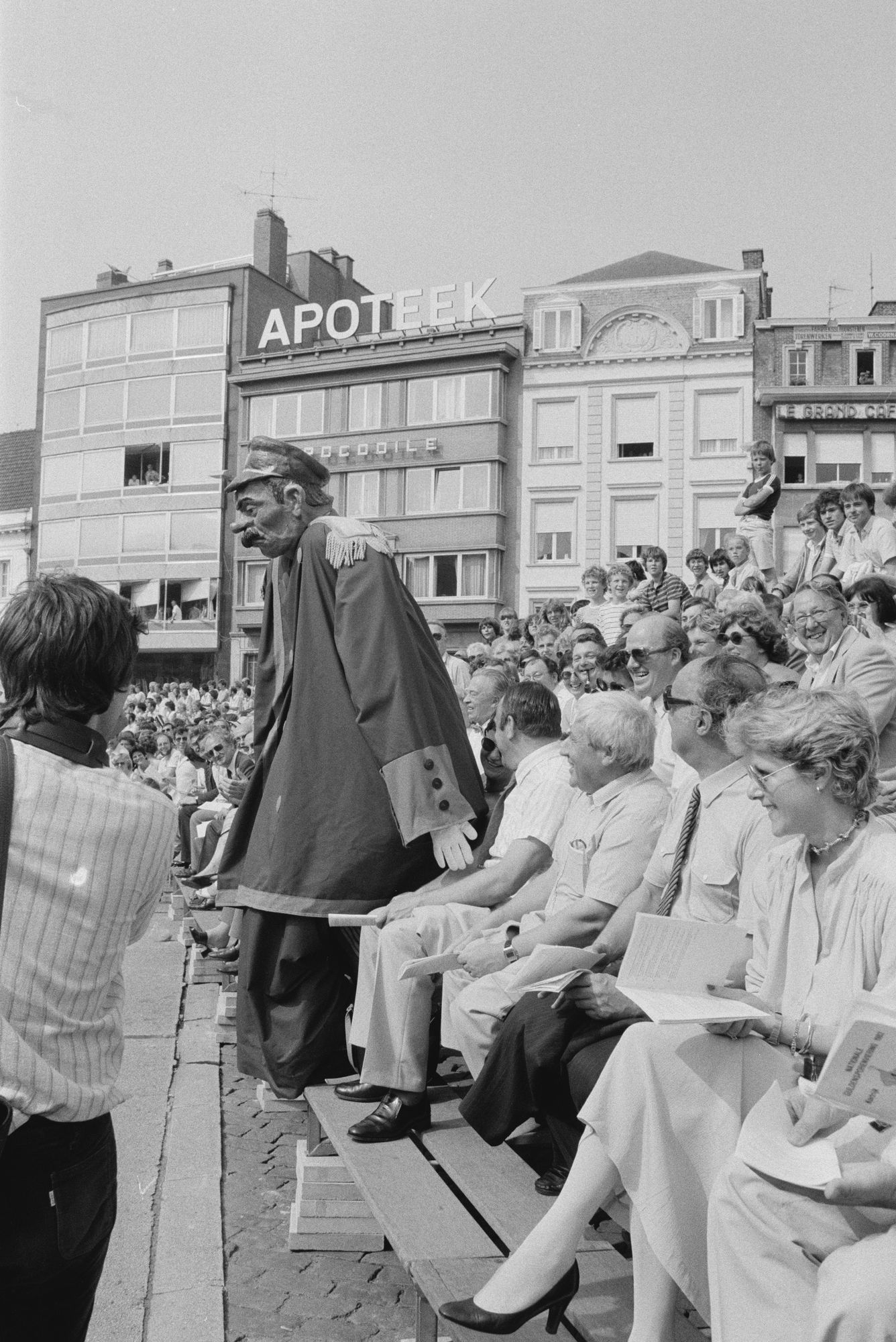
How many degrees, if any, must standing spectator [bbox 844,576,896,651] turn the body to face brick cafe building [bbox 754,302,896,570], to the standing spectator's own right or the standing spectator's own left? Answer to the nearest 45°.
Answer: approximately 135° to the standing spectator's own right

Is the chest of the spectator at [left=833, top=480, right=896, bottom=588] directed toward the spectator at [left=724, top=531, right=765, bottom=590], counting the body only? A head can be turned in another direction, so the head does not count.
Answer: no

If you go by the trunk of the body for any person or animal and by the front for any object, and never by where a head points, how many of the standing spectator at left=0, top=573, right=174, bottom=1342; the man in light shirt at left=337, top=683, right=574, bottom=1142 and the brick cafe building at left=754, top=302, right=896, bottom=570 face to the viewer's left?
1

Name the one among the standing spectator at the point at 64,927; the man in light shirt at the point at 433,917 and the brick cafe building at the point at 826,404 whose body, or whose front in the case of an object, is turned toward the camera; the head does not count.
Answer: the brick cafe building

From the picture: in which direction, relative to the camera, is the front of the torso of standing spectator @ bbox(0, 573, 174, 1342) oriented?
away from the camera

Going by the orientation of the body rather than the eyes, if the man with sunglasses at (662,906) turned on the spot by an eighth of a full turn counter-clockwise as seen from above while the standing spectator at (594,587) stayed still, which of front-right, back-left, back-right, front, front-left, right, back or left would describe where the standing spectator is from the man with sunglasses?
back

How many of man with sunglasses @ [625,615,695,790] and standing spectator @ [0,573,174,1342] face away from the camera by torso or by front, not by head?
1

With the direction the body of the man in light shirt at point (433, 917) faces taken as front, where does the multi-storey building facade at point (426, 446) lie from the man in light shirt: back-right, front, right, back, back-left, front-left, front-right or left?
right

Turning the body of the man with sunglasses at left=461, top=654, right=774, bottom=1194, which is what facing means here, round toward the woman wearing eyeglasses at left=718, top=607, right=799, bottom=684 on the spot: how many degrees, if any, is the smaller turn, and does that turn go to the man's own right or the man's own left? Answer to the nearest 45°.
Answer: approximately 135° to the man's own right

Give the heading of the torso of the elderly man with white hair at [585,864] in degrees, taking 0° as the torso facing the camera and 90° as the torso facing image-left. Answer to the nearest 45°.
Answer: approximately 90°

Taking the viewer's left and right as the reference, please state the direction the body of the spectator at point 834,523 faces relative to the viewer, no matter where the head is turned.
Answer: facing the viewer and to the left of the viewer

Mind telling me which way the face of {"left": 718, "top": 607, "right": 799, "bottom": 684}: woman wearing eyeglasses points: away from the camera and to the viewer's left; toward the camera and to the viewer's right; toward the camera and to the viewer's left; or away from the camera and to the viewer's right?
toward the camera and to the viewer's left

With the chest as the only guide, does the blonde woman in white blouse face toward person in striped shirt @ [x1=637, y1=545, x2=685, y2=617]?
no

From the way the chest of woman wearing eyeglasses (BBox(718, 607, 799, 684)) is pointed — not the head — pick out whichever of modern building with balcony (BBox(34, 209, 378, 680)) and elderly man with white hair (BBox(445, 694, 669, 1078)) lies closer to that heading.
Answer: the elderly man with white hair

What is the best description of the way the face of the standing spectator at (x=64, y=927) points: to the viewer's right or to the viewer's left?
to the viewer's right

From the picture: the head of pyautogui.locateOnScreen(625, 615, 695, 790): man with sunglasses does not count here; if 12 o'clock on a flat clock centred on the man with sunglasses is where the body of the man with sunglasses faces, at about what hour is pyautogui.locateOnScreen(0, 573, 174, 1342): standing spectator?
The standing spectator is roughly at 11 o'clock from the man with sunglasses.

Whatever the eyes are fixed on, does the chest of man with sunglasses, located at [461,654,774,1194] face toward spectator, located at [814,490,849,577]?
no

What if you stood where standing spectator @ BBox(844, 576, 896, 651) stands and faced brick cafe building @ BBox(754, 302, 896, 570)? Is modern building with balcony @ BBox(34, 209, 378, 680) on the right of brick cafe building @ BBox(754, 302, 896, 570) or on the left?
left

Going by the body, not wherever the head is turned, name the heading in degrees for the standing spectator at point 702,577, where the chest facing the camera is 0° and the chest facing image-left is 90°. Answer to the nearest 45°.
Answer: approximately 45°
